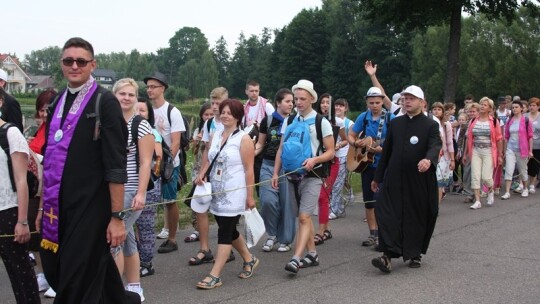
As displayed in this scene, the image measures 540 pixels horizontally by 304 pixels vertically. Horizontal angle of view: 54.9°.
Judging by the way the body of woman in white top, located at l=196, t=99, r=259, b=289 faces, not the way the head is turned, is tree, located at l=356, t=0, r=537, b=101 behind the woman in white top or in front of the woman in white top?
behind

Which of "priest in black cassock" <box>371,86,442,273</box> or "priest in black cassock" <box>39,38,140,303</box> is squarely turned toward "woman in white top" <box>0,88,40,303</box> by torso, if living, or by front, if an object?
"priest in black cassock" <box>371,86,442,273</box>

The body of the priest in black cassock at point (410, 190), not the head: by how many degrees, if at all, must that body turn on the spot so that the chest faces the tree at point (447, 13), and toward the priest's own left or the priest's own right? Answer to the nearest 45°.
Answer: approximately 135° to the priest's own right

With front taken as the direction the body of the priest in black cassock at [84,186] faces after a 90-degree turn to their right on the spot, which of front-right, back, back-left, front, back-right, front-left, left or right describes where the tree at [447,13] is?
right

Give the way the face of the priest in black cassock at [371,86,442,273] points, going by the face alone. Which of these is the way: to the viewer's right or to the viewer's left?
to the viewer's left

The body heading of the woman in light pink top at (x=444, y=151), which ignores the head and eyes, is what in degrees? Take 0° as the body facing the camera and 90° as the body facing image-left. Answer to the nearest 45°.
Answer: approximately 45°
